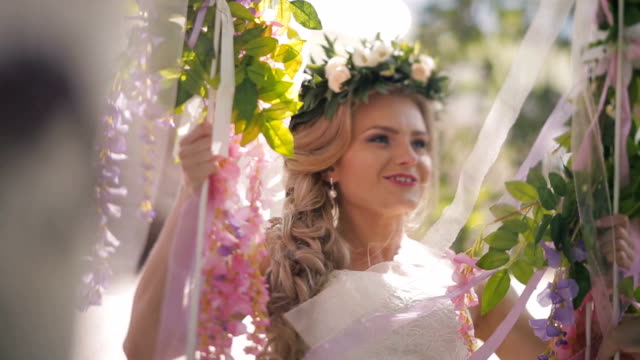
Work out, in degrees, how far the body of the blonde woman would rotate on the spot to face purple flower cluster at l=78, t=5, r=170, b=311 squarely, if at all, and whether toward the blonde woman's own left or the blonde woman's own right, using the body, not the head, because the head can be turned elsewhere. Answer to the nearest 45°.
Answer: approximately 45° to the blonde woman's own right

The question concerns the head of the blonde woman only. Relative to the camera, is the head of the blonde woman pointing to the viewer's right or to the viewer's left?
to the viewer's right

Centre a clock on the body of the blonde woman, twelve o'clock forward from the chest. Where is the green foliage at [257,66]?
The green foliage is roughly at 2 o'clock from the blonde woman.

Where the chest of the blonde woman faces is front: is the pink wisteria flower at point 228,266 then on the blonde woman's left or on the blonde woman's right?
on the blonde woman's right

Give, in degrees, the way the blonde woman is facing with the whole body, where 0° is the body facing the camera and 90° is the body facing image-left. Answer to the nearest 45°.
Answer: approximately 315°
